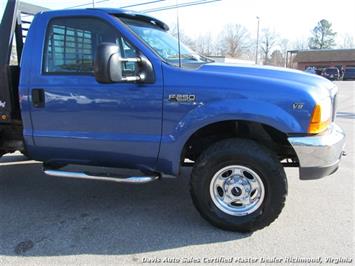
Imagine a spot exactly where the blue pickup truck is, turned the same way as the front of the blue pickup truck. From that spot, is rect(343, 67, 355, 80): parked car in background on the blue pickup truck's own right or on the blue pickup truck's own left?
on the blue pickup truck's own left

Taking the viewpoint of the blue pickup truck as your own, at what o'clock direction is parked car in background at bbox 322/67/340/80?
The parked car in background is roughly at 10 o'clock from the blue pickup truck.

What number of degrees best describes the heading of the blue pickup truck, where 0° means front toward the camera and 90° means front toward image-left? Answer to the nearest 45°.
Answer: approximately 270°

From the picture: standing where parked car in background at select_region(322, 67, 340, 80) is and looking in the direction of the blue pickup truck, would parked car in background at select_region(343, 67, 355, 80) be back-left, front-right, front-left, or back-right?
back-left
